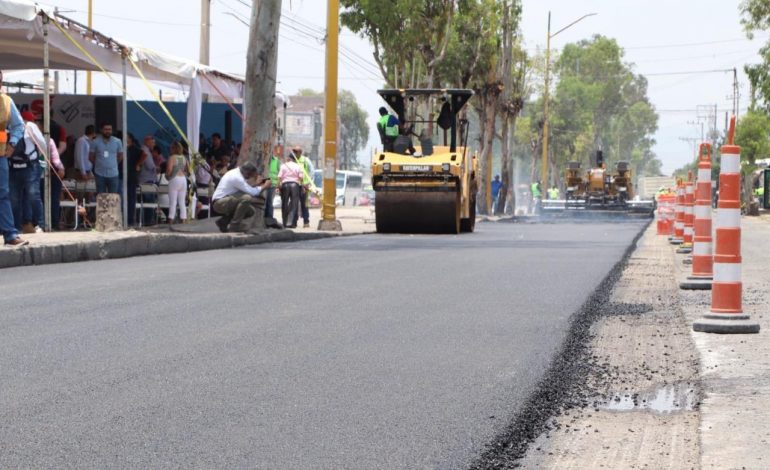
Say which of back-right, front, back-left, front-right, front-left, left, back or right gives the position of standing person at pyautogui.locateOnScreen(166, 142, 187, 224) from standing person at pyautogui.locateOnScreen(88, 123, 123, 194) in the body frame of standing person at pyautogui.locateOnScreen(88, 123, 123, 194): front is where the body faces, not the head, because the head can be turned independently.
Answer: back-left

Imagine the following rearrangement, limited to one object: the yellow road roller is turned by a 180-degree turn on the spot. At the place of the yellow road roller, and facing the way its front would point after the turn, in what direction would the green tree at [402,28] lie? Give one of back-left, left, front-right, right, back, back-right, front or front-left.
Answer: front

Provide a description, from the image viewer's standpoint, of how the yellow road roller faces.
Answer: facing the viewer

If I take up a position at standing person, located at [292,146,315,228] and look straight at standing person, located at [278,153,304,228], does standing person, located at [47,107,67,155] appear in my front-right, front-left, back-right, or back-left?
front-right

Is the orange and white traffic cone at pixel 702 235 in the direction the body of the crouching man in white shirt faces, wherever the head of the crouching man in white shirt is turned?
no

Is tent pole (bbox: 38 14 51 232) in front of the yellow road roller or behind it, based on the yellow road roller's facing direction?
in front
